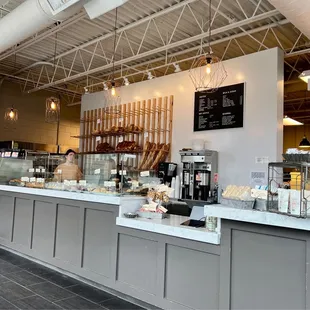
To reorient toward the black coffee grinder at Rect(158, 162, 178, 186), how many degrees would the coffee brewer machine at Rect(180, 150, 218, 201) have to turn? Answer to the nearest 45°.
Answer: approximately 90° to its right

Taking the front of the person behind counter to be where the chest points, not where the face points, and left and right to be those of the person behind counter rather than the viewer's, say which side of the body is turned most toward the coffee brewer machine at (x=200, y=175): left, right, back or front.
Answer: left

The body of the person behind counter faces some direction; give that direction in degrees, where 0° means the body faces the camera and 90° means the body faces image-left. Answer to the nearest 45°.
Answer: approximately 0°

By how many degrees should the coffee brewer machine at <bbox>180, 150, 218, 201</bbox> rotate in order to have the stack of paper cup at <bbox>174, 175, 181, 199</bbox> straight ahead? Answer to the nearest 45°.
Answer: approximately 90° to its right

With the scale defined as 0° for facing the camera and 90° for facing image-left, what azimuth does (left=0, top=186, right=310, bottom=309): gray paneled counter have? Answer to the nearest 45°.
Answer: approximately 45°

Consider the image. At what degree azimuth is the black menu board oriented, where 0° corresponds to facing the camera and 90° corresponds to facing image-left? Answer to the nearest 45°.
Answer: approximately 45°
